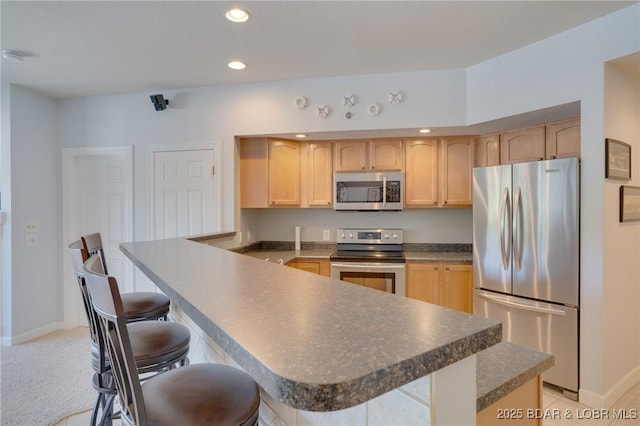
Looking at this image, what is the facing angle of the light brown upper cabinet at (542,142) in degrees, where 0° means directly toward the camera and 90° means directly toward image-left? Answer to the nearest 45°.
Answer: approximately 45°

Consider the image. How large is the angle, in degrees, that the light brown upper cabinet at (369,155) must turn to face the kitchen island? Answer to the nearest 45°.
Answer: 0° — it already faces it

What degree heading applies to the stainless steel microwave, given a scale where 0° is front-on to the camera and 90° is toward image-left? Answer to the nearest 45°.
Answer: approximately 0°

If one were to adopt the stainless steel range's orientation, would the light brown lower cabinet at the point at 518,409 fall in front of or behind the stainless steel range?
in front

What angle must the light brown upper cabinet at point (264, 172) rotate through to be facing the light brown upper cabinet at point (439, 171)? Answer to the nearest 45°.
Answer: approximately 45° to its left

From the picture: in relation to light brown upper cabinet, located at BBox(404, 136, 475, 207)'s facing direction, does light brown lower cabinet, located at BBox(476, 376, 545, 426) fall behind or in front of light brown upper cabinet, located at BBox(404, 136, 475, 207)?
in front

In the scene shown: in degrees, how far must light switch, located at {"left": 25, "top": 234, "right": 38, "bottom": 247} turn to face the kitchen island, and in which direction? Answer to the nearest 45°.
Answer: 0° — it already faces it

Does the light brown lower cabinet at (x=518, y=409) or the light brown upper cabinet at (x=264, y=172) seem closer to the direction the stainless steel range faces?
the light brown lower cabinet

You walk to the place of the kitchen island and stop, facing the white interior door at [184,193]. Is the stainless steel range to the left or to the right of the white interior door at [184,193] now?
right
